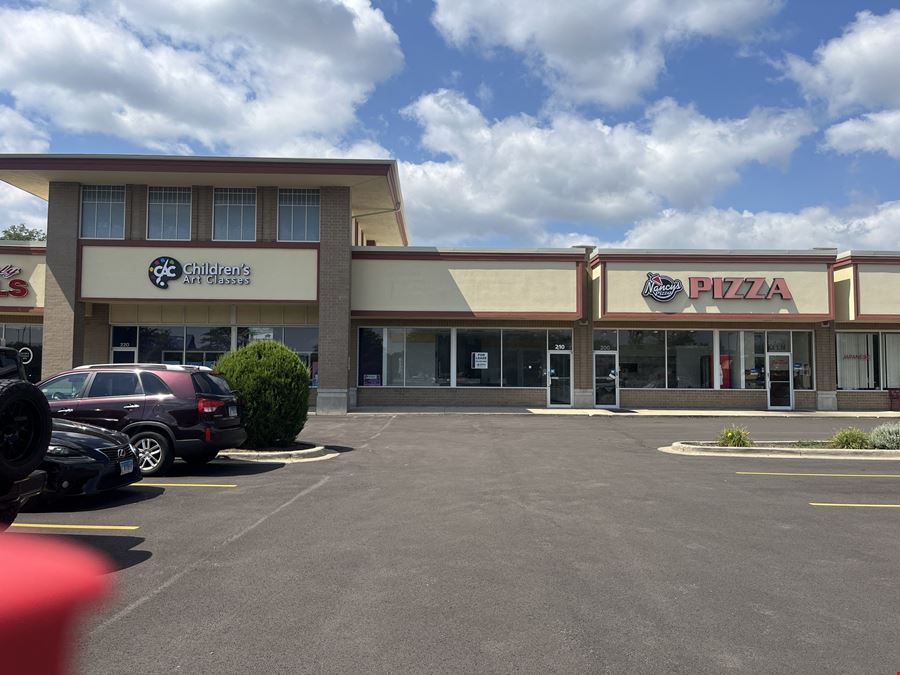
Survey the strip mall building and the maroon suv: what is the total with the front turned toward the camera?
1

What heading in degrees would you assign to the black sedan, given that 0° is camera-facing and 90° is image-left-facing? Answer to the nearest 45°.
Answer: approximately 315°

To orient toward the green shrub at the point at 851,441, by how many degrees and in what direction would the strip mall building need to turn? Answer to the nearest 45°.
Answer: approximately 45° to its left

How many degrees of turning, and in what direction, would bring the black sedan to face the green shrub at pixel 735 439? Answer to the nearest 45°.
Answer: approximately 45° to its left

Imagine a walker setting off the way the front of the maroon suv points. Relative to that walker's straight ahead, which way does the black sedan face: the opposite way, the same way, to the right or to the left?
the opposite way

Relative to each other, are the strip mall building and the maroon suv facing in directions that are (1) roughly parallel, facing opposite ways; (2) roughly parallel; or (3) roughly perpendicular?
roughly perpendicular

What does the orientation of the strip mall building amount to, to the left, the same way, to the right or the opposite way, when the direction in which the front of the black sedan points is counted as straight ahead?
to the right

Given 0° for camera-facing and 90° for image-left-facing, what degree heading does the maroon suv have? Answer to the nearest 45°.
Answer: approximately 135°
